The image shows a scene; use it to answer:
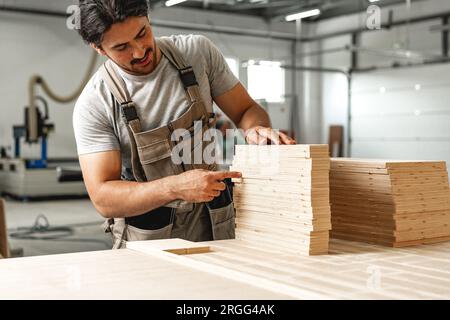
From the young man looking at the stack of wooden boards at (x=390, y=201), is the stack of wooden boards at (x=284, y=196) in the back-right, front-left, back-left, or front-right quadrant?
front-right

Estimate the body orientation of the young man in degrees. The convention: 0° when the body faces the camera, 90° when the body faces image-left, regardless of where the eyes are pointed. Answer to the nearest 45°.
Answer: approximately 315°

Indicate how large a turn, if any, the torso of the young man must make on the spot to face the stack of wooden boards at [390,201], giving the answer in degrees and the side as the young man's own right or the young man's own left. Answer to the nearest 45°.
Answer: approximately 45° to the young man's own left

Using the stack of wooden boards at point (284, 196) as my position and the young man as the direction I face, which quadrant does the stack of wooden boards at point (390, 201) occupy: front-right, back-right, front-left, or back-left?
back-right

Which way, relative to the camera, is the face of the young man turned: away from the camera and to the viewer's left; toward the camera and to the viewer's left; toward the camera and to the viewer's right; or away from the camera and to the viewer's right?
toward the camera and to the viewer's right

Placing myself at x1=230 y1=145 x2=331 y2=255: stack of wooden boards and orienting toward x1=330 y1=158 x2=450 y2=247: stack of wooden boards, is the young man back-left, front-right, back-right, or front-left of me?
back-left

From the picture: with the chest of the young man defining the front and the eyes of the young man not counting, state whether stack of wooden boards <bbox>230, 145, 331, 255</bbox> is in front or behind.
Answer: in front
